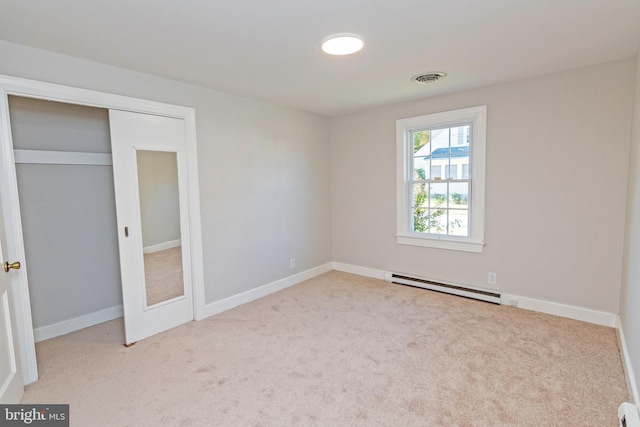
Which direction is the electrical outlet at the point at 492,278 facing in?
toward the camera

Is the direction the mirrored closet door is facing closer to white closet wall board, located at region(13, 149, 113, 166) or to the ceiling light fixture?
the ceiling light fixture

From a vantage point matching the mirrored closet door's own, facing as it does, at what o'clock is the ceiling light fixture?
The ceiling light fixture is roughly at 12 o'clock from the mirrored closet door.

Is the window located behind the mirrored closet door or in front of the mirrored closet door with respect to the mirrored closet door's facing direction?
in front

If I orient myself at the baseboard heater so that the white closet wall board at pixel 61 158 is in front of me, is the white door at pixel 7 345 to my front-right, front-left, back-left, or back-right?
front-left

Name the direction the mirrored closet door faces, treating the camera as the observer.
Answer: facing the viewer and to the right of the viewer

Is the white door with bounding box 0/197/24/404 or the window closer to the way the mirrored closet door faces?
the window

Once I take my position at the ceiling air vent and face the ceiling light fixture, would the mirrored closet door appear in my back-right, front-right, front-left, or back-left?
front-right

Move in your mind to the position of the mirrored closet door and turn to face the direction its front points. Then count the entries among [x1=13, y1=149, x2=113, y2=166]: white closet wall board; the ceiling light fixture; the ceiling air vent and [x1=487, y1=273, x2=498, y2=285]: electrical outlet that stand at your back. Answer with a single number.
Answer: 1

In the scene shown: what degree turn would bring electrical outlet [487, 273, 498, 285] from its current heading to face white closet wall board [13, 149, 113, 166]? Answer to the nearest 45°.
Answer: approximately 45° to its right

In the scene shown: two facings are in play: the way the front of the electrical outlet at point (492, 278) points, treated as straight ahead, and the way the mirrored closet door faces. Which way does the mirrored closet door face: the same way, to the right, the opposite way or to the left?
to the left

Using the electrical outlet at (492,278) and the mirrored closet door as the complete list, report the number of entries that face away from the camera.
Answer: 0

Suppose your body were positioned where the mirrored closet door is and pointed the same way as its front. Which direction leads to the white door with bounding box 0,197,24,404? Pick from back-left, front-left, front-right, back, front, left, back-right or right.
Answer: right

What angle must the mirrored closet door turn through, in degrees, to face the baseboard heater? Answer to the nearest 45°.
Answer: approximately 45° to its left
